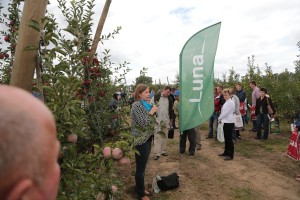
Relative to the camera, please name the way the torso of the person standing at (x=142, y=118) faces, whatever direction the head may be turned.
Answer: to the viewer's right

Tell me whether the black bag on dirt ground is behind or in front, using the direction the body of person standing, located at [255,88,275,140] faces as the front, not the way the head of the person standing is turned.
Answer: in front

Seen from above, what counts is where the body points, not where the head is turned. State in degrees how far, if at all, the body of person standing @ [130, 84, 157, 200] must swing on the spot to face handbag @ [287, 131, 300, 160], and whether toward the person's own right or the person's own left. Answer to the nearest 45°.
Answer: approximately 45° to the person's own left

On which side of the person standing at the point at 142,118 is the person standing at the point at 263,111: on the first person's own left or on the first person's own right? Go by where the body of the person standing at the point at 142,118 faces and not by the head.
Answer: on the first person's own left

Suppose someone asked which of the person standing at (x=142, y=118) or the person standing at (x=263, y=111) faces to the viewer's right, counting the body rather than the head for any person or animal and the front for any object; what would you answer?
the person standing at (x=142, y=118)

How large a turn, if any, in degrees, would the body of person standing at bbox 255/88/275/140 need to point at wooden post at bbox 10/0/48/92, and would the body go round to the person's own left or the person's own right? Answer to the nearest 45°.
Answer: approximately 45° to the person's own left

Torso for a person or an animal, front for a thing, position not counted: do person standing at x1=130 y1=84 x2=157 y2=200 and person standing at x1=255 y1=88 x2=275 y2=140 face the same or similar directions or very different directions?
very different directions

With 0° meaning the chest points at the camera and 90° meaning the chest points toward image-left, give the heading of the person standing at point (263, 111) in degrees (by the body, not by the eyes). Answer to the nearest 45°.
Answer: approximately 45°

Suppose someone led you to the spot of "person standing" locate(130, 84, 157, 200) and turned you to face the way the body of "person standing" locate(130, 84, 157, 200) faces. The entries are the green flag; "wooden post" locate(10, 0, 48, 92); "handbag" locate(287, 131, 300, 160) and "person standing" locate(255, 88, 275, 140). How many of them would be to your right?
1
